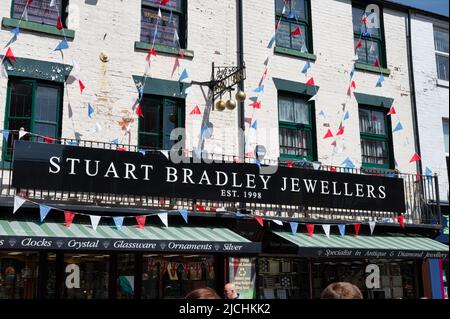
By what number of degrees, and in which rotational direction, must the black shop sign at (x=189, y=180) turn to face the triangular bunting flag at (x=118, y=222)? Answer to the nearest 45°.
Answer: approximately 90° to its right

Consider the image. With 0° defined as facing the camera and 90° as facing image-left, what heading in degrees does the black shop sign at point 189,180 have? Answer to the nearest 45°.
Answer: approximately 315°

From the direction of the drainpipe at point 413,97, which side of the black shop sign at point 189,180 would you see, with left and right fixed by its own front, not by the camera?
left
